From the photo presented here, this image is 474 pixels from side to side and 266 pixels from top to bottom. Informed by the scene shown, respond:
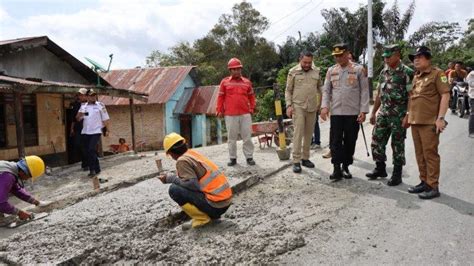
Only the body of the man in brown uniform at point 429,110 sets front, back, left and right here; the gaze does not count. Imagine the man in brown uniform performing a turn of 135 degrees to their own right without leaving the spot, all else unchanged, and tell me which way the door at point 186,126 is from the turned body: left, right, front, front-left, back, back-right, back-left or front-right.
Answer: front-left

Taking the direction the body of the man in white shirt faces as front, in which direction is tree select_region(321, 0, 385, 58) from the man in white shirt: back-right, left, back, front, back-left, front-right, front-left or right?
back-left

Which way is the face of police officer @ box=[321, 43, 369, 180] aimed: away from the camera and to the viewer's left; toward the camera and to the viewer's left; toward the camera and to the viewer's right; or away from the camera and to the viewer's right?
toward the camera and to the viewer's left

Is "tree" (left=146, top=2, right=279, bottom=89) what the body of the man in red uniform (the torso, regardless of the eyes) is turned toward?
no

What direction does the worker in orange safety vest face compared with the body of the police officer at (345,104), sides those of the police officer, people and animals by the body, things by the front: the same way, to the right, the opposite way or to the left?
to the right

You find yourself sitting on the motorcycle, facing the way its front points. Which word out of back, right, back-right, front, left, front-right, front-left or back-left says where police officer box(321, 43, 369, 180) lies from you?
front

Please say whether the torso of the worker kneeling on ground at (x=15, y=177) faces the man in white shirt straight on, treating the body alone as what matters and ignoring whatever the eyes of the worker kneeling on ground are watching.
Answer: no

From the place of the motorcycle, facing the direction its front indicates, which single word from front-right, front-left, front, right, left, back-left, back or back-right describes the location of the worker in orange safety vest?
front

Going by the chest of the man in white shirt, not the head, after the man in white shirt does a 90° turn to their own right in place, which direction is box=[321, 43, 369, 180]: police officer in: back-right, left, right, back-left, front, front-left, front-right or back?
back-left

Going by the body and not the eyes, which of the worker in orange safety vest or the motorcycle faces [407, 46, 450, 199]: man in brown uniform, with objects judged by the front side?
the motorcycle

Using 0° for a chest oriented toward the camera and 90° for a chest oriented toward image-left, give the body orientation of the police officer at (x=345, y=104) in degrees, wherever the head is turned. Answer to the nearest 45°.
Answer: approximately 0°

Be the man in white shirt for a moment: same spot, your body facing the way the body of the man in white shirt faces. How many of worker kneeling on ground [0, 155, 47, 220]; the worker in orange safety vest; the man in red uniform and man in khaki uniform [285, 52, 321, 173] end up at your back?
0

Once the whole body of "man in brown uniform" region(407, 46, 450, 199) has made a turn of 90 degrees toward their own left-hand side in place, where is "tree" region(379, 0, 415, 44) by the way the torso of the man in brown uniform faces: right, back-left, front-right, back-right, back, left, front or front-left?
back-left

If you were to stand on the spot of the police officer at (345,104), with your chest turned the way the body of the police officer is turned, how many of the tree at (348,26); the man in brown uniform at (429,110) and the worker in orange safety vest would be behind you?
1

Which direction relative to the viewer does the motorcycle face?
toward the camera

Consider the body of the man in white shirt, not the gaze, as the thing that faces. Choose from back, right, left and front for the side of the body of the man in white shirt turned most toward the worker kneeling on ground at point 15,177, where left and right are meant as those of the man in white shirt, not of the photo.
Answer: front

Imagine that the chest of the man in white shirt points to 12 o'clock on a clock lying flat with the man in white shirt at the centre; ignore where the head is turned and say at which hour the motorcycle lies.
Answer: The motorcycle is roughly at 9 o'clock from the man in white shirt.

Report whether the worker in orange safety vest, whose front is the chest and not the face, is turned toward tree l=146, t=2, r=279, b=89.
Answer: no

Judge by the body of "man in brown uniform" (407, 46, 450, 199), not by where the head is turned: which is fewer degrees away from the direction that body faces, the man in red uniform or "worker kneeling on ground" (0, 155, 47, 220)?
the worker kneeling on ground

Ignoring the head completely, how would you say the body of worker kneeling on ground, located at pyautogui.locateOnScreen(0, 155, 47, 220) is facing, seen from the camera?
to the viewer's right

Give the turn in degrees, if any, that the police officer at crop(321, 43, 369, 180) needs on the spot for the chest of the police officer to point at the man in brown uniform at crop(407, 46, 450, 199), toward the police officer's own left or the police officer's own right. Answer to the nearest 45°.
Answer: approximately 45° to the police officer's own left
